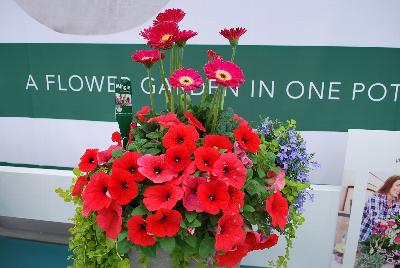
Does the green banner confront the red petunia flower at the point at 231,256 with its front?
yes

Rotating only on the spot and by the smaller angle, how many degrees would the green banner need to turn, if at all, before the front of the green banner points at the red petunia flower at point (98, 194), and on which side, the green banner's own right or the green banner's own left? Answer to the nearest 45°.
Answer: approximately 45° to the green banner's own right

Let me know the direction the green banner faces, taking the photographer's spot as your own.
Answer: facing the viewer

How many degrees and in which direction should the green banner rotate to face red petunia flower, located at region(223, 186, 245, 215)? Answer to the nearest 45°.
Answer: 0° — it already faces it

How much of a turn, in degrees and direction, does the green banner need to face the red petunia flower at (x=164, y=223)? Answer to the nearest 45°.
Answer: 0° — it already faces it

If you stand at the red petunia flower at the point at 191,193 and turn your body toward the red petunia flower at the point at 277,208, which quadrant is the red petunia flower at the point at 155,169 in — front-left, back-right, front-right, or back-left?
back-left

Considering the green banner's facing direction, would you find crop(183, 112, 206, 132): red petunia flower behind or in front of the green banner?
in front

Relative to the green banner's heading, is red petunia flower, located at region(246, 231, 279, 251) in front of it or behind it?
in front
